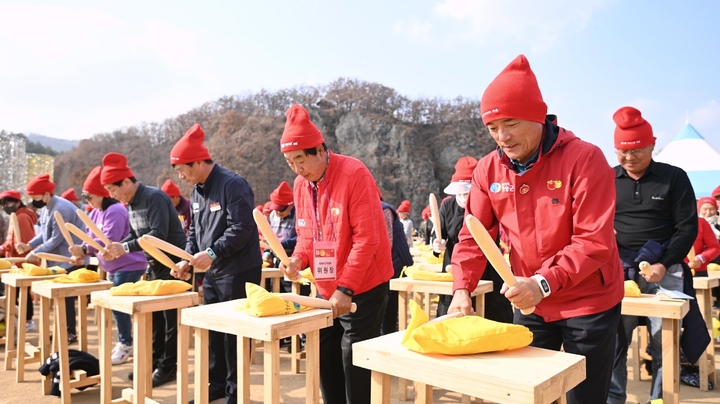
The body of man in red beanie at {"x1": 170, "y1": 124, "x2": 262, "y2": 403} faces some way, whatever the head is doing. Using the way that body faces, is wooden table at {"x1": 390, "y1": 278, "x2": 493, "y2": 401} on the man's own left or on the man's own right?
on the man's own left

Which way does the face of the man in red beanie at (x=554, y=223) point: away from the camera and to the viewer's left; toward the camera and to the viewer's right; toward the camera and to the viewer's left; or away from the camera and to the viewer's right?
toward the camera and to the viewer's left

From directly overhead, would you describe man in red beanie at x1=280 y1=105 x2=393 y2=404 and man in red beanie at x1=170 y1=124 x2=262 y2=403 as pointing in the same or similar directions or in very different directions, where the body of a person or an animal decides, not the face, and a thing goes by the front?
same or similar directions

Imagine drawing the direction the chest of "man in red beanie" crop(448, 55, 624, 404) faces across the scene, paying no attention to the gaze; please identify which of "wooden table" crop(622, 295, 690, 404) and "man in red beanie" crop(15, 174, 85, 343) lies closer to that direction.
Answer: the man in red beanie

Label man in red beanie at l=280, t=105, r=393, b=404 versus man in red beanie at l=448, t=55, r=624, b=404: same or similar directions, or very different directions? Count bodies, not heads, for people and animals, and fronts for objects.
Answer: same or similar directions

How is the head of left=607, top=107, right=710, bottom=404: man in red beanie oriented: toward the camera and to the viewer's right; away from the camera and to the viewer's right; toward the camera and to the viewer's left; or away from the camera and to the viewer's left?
toward the camera and to the viewer's left

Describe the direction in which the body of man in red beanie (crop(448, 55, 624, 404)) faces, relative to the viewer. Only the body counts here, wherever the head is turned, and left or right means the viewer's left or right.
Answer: facing the viewer and to the left of the viewer

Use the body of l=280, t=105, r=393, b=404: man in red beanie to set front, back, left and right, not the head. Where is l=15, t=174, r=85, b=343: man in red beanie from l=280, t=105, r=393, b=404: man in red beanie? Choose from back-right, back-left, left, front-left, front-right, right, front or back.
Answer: right

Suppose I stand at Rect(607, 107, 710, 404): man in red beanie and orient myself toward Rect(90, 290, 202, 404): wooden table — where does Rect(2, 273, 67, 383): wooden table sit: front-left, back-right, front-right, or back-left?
front-right

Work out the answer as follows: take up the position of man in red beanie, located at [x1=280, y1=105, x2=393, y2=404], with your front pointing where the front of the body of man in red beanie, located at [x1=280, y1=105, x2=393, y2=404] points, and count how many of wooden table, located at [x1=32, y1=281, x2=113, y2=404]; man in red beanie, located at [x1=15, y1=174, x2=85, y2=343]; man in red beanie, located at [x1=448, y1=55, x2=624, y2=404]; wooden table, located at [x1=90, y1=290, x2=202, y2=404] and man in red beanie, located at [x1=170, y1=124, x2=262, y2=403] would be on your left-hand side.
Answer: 1

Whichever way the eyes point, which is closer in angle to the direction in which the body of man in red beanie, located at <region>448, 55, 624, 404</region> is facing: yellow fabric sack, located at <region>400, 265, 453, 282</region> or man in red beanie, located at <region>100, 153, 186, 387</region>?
the man in red beanie

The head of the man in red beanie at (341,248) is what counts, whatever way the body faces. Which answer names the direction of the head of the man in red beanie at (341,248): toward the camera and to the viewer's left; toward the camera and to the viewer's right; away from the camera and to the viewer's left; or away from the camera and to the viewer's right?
toward the camera and to the viewer's left

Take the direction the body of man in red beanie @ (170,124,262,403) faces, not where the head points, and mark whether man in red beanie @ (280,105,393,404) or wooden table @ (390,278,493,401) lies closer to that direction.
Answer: the man in red beanie

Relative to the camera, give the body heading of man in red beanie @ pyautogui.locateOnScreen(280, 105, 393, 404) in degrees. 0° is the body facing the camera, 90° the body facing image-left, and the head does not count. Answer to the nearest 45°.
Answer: approximately 45°

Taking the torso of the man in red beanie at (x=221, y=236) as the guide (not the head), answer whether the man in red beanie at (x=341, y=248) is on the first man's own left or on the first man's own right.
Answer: on the first man's own left
